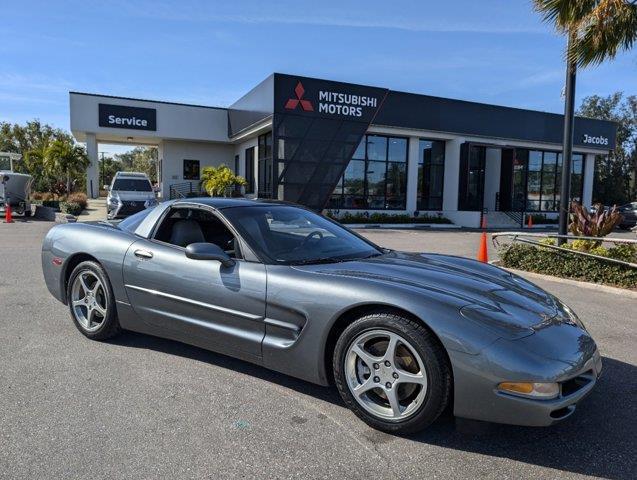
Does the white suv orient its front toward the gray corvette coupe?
yes

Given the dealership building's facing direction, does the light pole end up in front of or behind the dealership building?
in front

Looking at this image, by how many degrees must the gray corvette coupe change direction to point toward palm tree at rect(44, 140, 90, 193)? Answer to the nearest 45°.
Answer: approximately 180°

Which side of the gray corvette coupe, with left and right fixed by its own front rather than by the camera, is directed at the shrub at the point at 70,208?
back

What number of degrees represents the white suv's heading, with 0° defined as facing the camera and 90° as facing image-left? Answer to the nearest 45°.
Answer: approximately 0°

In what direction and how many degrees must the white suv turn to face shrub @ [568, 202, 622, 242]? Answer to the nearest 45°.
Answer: approximately 45° to its left

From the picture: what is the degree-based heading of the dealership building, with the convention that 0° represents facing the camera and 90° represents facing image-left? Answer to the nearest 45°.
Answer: approximately 315°

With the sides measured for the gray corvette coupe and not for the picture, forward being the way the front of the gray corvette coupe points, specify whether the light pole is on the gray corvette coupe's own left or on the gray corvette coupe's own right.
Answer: on the gray corvette coupe's own left

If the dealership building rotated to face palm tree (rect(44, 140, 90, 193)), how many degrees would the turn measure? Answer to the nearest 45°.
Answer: approximately 135° to its right

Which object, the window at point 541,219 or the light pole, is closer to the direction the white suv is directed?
the light pole

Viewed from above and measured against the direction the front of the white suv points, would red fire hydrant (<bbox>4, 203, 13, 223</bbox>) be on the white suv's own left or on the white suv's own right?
on the white suv's own right
